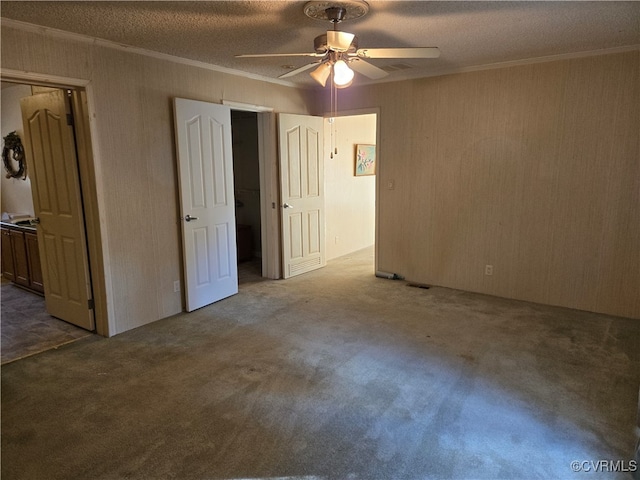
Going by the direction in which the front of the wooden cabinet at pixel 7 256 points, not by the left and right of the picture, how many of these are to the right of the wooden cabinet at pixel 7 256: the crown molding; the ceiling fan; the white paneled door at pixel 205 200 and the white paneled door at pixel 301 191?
0

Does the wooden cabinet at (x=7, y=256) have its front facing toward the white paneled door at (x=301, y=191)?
no
